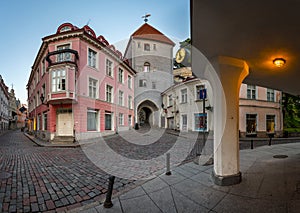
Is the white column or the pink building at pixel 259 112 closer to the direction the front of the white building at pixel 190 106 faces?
the white column

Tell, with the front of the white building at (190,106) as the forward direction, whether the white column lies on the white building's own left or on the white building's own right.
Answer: on the white building's own left

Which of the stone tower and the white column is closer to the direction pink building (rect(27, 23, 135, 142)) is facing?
the white column

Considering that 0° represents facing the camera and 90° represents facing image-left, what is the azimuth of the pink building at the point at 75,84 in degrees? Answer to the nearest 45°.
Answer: approximately 0°

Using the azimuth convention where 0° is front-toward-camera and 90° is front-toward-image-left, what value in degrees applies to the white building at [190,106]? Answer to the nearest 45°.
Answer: approximately 45°

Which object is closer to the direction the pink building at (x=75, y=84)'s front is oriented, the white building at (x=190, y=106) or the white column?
the white column
